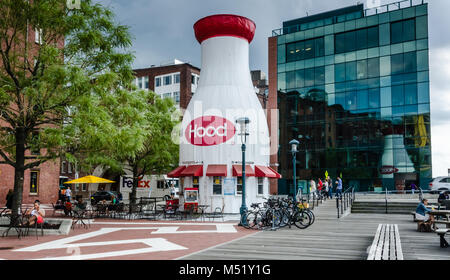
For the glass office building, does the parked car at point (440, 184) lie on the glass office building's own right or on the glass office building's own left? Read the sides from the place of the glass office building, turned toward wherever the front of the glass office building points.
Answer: on the glass office building's own left

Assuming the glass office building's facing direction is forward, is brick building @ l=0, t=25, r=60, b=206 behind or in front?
in front

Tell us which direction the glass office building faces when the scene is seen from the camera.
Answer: facing the viewer and to the left of the viewer

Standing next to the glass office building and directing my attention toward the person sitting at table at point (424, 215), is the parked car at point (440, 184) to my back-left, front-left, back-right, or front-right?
front-left

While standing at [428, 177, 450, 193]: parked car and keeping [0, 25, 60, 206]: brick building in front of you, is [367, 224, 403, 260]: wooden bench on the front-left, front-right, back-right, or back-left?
front-left

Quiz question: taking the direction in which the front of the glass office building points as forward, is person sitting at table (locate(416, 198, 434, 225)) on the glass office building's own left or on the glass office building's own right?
on the glass office building's own left
